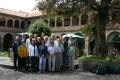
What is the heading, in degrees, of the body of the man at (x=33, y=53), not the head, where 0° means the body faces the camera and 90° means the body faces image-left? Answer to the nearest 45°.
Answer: approximately 0°

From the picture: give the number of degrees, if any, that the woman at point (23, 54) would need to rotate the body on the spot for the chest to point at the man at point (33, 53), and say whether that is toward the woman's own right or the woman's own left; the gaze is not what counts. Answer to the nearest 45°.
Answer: approximately 90° to the woman's own left

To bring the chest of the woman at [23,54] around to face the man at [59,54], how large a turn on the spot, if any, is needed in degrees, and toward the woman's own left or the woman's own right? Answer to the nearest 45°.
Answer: approximately 90° to the woman's own left

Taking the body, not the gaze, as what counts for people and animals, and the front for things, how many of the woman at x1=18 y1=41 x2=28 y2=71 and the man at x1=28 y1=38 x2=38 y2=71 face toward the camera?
2

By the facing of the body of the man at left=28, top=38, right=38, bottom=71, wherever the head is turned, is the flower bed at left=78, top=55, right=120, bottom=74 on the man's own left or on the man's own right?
on the man's own left

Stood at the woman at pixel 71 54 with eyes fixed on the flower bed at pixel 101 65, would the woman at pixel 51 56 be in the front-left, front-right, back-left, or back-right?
back-right

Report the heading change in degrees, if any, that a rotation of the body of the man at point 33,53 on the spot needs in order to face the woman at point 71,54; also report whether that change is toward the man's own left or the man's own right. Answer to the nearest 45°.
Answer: approximately 90° to the man's own left

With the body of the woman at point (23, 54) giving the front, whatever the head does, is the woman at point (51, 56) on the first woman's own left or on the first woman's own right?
on the first woman's own left

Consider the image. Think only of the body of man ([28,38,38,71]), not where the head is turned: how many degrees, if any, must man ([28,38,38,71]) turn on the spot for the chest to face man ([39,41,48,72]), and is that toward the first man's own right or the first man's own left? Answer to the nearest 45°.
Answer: approximately 90° to the first man's own left
